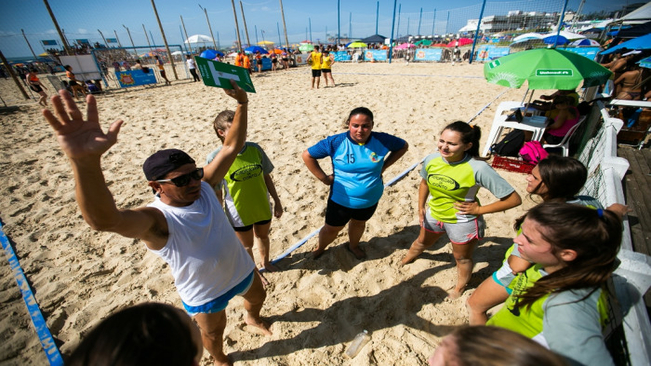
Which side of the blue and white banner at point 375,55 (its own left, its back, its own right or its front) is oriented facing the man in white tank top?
front

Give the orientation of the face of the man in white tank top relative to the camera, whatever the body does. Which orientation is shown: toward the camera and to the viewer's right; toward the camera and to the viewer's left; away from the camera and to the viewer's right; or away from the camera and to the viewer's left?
toward the camera and to the viewer's right

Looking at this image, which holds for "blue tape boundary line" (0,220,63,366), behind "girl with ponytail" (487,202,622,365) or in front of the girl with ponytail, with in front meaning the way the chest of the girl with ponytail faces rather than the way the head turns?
in front

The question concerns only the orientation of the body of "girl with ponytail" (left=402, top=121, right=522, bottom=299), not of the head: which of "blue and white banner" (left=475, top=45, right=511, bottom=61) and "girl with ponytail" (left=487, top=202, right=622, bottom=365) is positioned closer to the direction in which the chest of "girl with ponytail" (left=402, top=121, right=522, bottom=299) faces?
the girl with ponytail

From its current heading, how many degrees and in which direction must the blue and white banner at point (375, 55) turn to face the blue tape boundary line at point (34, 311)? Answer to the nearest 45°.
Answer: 0° — it already faces it

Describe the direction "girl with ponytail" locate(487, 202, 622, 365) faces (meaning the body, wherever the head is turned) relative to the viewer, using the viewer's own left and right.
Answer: facing to the left of the viewer

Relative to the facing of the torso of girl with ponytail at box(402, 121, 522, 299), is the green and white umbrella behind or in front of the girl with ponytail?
behind

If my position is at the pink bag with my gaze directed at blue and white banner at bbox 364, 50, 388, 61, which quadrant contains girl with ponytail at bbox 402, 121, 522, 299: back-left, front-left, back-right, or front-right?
back-left

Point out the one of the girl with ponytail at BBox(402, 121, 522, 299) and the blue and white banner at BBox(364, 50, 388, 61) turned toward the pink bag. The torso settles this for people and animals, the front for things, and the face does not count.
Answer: the blue and white banner

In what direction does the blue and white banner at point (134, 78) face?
toward the camera

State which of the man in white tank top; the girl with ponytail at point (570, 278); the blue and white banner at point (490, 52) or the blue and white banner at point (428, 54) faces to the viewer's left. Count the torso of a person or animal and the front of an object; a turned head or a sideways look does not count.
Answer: the girl with ponytail

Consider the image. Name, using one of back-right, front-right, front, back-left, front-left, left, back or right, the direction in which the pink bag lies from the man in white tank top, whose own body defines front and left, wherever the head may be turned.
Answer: front-left

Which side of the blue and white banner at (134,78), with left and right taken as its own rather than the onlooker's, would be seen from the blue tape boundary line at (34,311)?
front

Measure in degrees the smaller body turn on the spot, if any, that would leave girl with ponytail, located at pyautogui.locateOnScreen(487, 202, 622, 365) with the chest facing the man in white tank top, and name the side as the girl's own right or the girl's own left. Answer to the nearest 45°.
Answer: approximately 45° to the girl's own left

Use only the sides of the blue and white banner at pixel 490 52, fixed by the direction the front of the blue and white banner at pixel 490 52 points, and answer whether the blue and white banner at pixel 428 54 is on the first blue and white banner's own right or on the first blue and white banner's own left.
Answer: on the first blue and white banner's own right

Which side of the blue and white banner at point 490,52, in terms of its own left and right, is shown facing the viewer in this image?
front

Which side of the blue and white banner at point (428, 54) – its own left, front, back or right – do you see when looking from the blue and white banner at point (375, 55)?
right

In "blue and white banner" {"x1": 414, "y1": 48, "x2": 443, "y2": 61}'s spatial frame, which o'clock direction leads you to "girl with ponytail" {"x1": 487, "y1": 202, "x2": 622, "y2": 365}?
The girl with ponytail is roughly at 12 o'clock from the blue and white banner.

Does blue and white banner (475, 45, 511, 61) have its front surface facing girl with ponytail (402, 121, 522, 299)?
yes

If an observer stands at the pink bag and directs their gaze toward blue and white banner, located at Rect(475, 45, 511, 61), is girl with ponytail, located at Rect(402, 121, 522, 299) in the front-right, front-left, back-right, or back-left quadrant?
back-left

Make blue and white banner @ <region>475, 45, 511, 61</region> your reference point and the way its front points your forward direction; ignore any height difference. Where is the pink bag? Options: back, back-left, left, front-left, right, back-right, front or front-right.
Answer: front

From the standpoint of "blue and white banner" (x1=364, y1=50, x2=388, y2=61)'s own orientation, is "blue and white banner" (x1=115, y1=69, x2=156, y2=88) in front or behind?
in front
